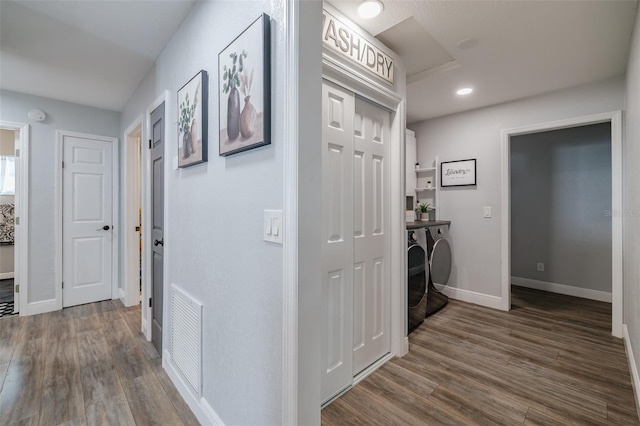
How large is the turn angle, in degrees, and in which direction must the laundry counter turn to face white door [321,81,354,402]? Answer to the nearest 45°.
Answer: approximately 45° to its right

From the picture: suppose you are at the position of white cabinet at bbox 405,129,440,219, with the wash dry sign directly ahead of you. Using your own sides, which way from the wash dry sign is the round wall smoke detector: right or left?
right

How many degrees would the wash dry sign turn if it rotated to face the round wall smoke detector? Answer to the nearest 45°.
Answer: approximately 135° to its right
